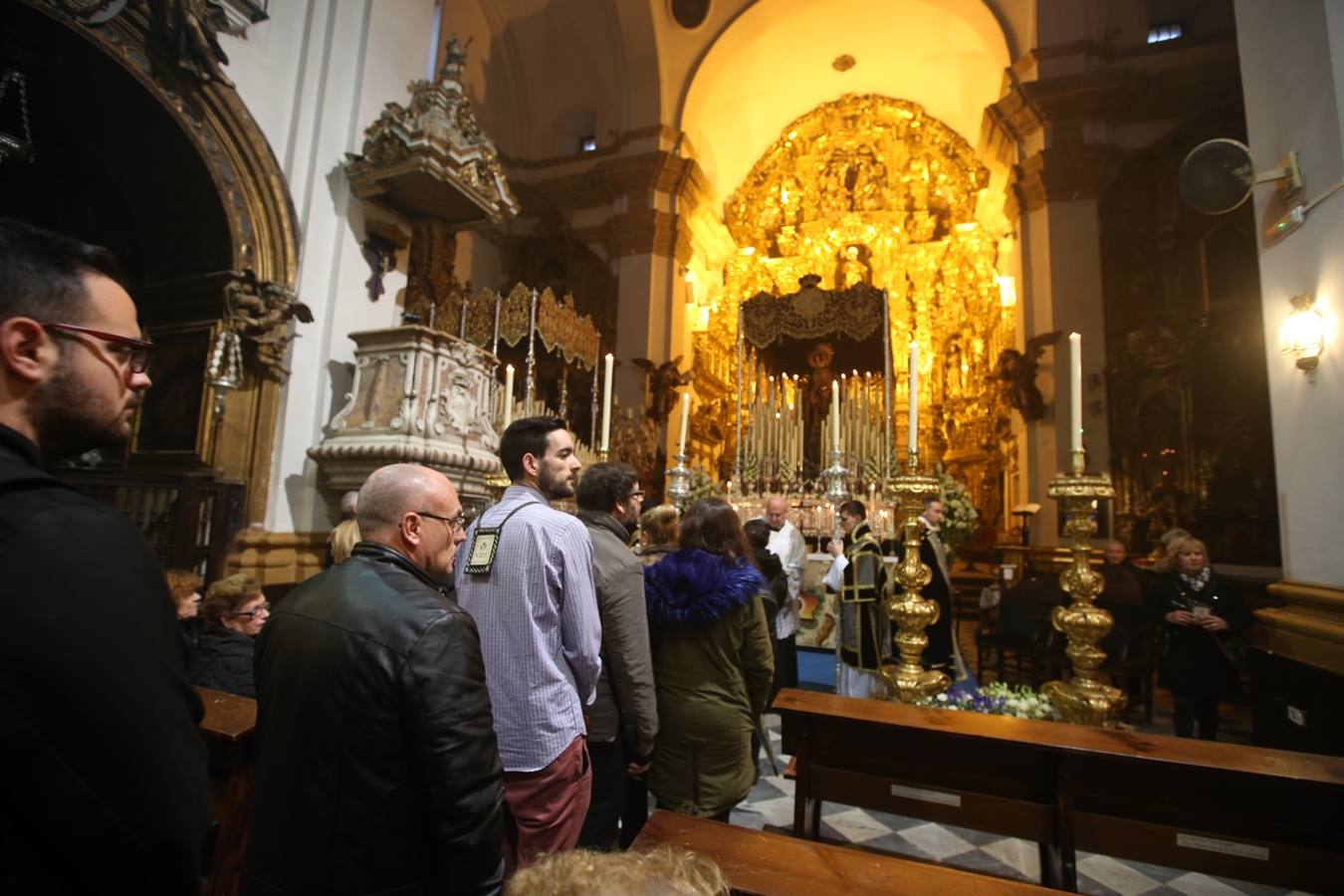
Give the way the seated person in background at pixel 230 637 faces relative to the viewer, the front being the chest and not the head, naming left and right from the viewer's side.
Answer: facing to the right of the viewer

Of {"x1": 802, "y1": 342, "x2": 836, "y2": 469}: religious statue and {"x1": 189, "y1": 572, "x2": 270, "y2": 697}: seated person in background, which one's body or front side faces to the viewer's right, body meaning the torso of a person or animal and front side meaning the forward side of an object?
the seated person in background

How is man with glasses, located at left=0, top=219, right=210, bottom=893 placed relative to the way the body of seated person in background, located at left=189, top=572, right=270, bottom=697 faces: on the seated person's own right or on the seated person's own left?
on the seated person's own right

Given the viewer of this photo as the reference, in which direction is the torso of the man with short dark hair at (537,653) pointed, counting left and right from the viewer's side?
facing away from the viewer and to the right of the viewer

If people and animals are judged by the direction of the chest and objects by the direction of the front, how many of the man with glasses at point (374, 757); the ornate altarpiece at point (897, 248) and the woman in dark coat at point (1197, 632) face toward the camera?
2

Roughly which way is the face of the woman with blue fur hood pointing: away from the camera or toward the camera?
away from the camera
